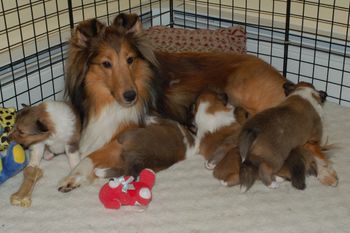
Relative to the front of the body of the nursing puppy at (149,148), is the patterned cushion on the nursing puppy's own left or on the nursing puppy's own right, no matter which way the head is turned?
on the nursing puppy's own left

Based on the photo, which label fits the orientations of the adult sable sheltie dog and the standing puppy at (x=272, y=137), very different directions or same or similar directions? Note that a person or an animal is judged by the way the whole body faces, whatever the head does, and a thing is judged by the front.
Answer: very different directions

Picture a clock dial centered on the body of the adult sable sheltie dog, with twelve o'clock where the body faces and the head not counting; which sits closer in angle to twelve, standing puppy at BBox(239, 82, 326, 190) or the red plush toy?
the red plush toy

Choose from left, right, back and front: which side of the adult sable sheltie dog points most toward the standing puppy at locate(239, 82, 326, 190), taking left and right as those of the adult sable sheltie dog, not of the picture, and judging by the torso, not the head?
left

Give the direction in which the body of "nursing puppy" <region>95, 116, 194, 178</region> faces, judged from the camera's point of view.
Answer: to the viewer's right

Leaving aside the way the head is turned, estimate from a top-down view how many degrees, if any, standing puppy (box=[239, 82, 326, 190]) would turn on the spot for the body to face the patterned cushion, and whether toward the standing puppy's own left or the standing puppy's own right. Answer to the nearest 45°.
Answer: approximately 90° to the standing puppy's own left

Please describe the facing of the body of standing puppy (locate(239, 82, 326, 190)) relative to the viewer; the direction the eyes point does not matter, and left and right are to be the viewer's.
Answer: facing away from the viewer and to the right of the viewer

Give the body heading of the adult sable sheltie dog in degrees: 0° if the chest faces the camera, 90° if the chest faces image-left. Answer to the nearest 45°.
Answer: approximately 45°

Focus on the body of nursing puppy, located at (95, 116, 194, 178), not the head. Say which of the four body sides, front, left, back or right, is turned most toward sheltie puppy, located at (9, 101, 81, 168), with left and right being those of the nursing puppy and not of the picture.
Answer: back
